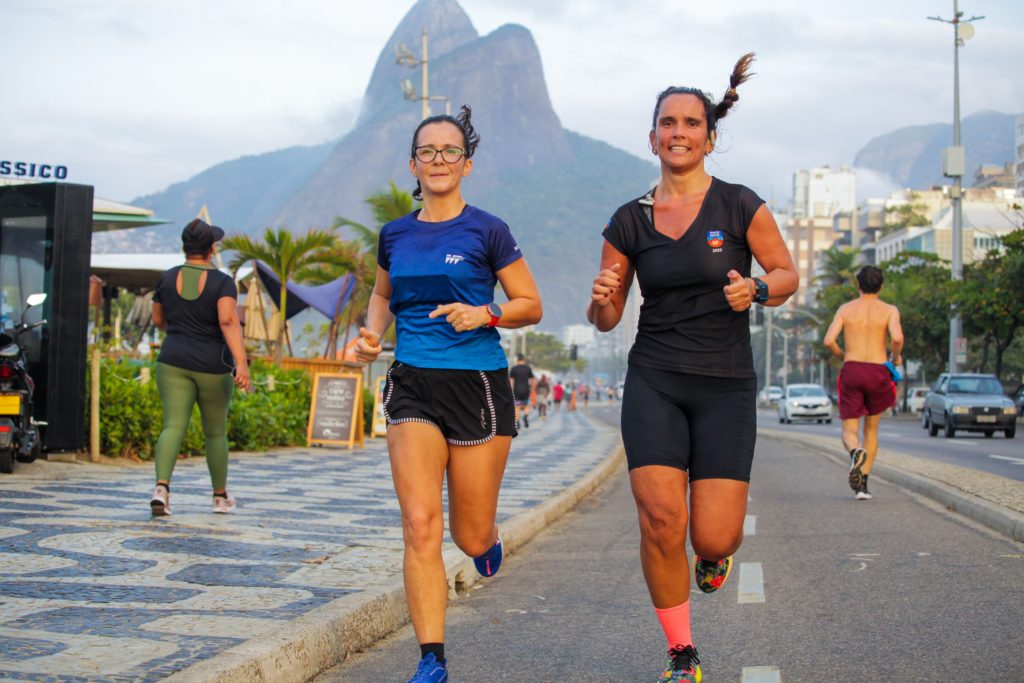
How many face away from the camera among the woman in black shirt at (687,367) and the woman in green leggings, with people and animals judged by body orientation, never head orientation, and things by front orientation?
1

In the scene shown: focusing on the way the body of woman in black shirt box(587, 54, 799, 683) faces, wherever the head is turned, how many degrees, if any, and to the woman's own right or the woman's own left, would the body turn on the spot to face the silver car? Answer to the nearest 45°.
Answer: approximately 180°

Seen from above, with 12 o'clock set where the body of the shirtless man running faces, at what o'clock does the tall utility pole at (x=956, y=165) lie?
The tall utility pole is roughly at 12 o'clock from the shirtless man running.

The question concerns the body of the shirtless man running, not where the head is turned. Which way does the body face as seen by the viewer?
away from the camera

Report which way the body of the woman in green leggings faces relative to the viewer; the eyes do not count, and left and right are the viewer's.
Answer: facing away from the viewer

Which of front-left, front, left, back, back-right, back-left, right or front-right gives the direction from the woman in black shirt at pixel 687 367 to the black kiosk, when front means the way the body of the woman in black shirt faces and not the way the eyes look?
back-right

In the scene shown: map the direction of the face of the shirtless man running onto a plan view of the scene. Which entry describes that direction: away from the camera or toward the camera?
away from the camera

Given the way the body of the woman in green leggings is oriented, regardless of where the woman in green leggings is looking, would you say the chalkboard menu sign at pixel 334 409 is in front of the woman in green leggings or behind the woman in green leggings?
in front

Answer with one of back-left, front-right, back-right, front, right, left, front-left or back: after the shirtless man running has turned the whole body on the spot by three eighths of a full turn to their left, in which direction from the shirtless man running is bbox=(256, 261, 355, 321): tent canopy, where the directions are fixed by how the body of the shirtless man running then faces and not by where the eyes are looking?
right

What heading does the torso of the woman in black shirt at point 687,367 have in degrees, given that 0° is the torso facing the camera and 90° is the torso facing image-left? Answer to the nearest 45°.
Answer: approximately 0°

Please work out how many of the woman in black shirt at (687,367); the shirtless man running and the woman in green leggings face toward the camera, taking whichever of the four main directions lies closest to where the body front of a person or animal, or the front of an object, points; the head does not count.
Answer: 1

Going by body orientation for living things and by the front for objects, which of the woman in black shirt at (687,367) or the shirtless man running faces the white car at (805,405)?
the shirtless man running

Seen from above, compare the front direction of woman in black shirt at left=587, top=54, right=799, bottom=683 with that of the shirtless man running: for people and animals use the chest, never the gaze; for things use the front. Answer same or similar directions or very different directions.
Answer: very different directions
